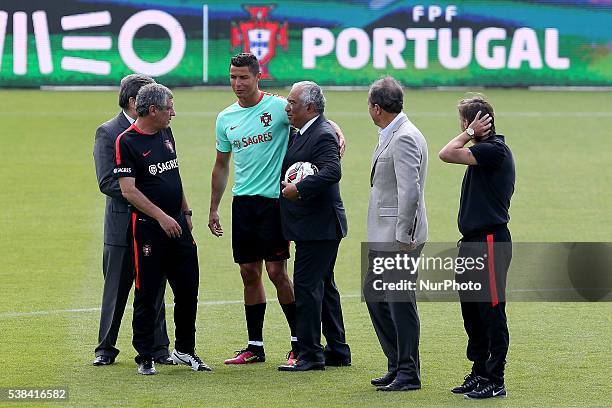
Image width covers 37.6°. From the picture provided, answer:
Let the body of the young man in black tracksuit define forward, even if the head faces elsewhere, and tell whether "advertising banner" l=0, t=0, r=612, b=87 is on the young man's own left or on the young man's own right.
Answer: on the young man's own right

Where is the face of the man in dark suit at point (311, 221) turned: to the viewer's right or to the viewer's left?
to the viewer's left

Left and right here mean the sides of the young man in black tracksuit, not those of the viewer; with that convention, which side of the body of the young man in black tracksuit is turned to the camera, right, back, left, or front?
left

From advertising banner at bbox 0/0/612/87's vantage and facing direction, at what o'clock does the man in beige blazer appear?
The man in beige blazer is roughly at 12 o'clock from the advertising banner.

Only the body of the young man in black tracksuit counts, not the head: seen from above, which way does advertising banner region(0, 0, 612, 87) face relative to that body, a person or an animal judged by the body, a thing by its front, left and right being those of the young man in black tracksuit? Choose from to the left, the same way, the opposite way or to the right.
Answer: to the left

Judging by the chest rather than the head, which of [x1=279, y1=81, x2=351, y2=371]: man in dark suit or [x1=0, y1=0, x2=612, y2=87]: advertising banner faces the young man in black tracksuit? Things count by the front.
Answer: the advertising banner
